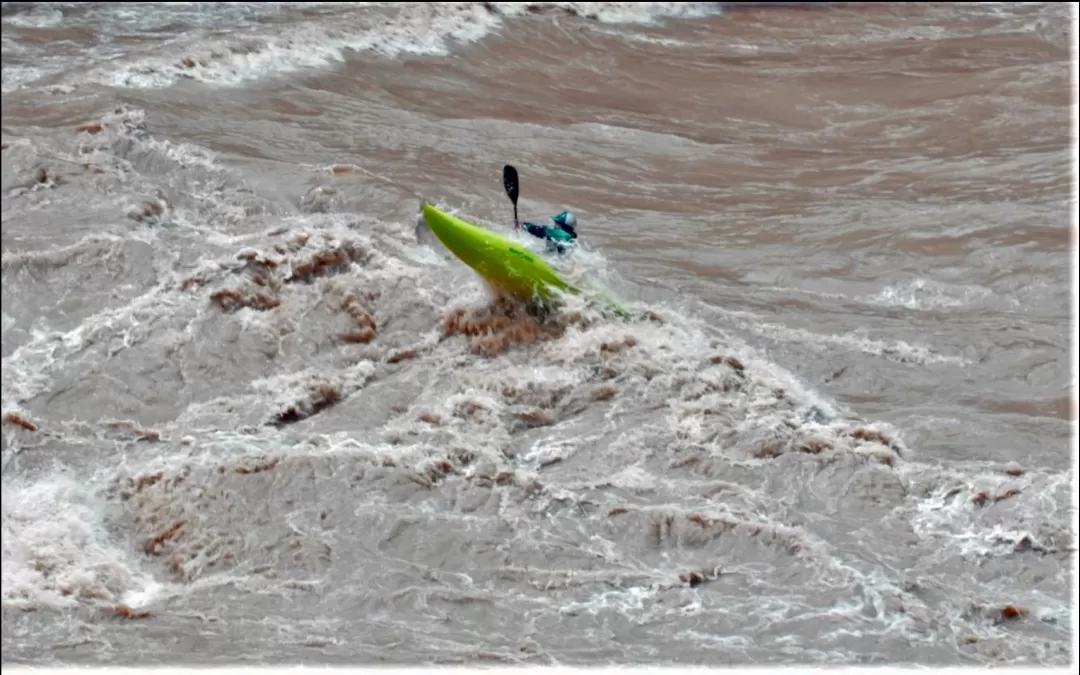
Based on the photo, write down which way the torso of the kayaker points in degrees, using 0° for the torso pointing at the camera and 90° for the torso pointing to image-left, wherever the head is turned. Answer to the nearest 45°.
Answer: approximately 90°
